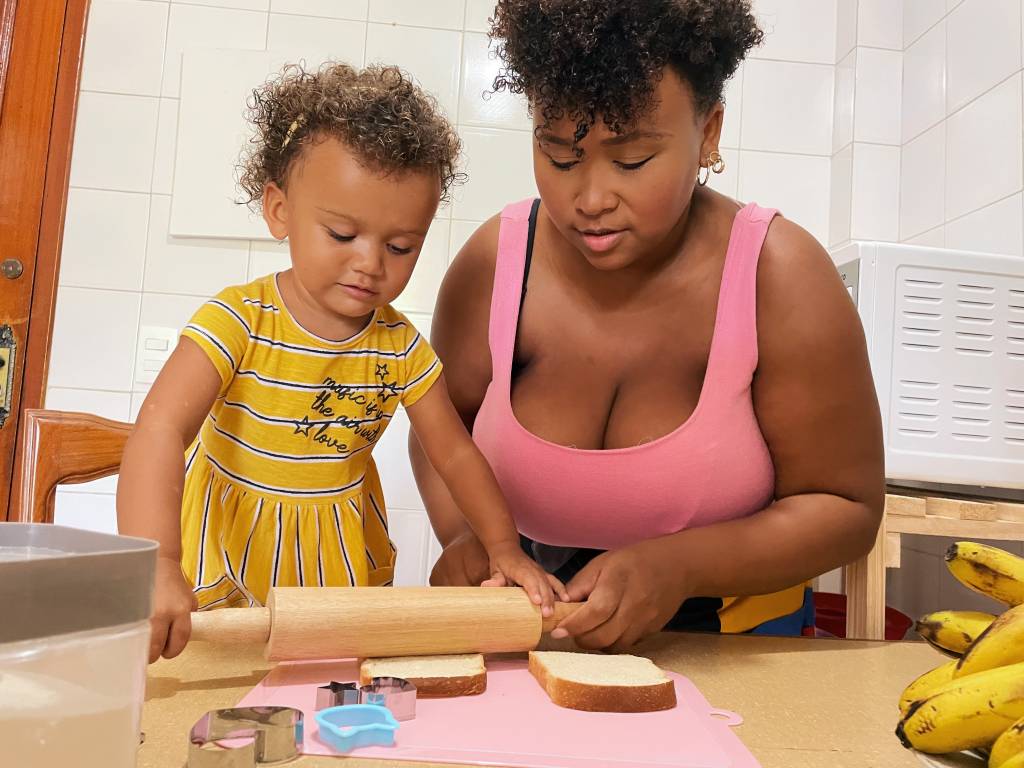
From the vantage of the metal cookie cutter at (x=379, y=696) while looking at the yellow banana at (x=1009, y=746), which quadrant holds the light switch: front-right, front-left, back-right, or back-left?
back-left

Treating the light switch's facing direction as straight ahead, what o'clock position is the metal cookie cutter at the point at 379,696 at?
The metal cookie cutter is roughly at 12 o'clock from the light switch.

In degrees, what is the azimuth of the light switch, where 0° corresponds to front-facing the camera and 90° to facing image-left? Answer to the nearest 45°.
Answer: approximately 0°
